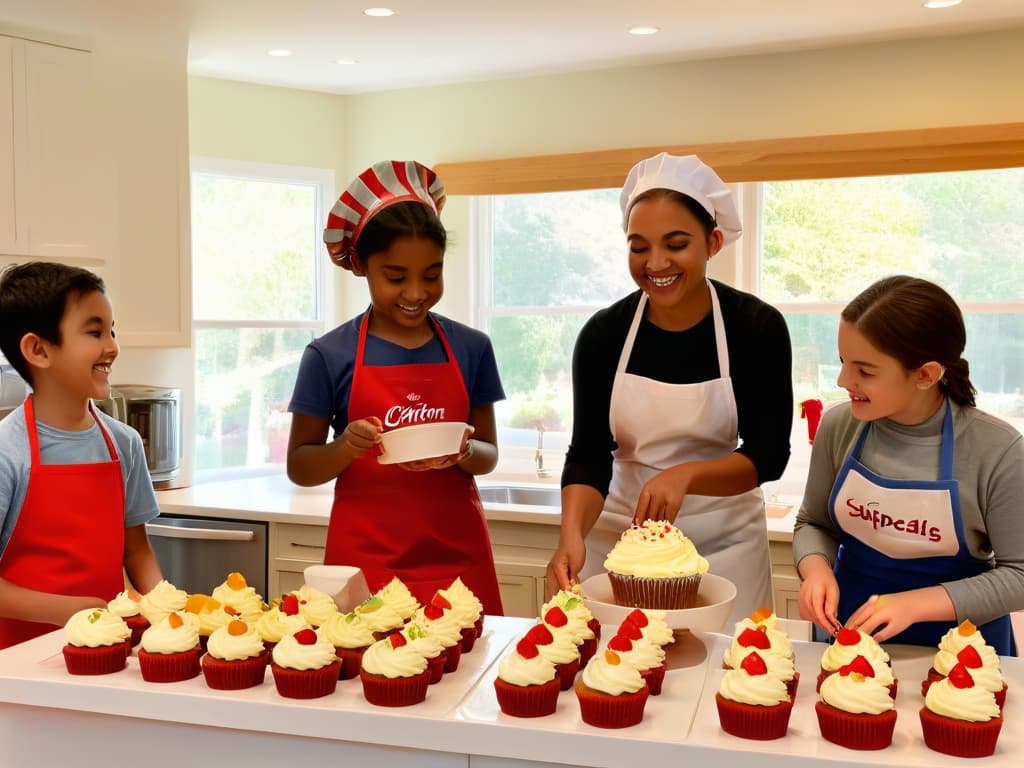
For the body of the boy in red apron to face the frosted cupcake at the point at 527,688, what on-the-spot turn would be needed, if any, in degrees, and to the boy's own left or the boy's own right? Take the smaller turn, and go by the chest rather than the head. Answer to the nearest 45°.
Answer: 0° — they already face it

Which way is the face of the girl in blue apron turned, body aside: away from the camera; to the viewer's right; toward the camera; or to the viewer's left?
to the viewer's left

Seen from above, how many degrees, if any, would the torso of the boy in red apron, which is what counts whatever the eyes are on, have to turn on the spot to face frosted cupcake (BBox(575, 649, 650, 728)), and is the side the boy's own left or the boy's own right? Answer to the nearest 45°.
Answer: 0° — they already face it

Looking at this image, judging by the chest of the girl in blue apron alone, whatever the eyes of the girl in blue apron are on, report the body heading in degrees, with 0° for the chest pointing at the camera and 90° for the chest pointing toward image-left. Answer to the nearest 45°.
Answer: approximately 45°

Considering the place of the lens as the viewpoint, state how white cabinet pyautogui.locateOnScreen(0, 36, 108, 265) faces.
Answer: facing the viewer and to the right of the viewer

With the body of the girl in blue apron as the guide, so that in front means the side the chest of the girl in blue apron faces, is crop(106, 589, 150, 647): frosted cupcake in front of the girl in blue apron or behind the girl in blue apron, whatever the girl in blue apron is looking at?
in front

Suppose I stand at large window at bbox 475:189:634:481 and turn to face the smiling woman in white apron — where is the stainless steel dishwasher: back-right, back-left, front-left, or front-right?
front-right

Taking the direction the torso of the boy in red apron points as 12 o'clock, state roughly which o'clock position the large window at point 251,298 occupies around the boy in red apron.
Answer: The large window is roughly at 8 o'clock from the boy in red apron.

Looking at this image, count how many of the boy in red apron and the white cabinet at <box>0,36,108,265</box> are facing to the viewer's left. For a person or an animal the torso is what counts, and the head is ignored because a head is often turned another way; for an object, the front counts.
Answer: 0

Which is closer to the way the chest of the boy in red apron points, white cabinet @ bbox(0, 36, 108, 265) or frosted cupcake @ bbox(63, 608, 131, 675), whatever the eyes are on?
the frosted cupcake

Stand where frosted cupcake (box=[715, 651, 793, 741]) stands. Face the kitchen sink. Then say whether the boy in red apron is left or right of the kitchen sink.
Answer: left

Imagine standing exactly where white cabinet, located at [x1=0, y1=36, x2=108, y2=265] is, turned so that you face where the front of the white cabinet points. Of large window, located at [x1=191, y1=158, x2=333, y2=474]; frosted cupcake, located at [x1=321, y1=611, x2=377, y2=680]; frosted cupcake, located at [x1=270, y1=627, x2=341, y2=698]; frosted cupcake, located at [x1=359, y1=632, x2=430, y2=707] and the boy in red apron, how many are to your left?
1

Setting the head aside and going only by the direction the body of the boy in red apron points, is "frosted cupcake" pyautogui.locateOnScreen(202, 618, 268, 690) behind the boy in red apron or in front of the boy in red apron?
in front

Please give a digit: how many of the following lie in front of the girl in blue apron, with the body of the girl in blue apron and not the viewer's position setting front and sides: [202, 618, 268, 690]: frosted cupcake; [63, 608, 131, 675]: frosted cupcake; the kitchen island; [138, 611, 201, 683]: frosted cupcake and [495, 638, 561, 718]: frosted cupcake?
5

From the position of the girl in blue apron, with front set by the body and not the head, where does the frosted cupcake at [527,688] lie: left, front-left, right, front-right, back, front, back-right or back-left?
front

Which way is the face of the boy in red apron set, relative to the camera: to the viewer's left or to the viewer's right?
to the viewer's right

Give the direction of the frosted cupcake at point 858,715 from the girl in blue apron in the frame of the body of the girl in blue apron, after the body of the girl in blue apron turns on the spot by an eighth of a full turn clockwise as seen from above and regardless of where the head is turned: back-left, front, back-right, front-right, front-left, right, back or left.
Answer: left

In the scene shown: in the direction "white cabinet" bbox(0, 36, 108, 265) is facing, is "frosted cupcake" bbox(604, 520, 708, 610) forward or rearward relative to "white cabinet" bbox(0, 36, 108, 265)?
forward
